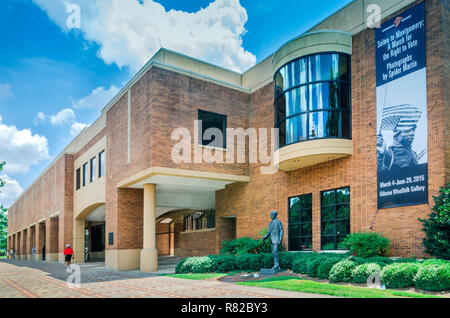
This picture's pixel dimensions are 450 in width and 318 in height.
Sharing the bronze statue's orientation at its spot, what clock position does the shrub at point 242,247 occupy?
The shrub is roughly at 4 o'clock from the bronze statue.

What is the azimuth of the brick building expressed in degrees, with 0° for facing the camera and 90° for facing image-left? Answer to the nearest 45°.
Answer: approximately 45°

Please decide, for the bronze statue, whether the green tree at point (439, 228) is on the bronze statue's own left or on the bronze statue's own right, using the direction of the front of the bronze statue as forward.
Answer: on the bronze statue's own left

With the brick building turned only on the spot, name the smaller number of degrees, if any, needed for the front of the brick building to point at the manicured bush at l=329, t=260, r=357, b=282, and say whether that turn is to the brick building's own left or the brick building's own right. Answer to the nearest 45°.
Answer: approximately 45° to the brick building's own left
